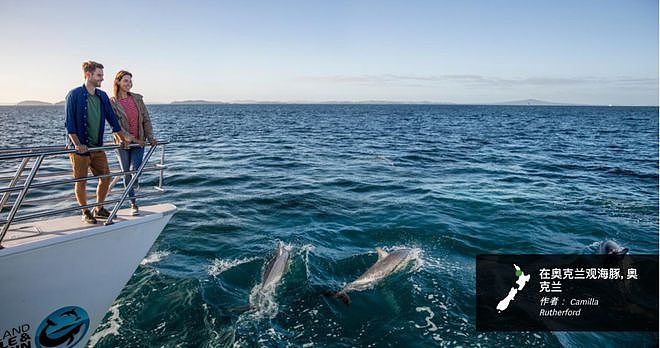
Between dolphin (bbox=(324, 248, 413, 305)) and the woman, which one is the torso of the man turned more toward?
the dolphin

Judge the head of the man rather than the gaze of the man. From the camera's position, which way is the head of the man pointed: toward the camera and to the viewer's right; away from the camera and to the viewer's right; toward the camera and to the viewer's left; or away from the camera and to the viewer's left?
toward the camera and to the viewer's right

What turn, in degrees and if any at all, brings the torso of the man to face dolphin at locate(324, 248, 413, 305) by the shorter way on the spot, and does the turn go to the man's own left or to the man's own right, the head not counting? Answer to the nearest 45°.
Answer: approximately 45° to the man's own left

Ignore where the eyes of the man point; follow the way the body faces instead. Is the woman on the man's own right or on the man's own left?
on the man's own left

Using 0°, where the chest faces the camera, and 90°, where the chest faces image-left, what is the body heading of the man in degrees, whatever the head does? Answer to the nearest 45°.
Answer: approximately 315°

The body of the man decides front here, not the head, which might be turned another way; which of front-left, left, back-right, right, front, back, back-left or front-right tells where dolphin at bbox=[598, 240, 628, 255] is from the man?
front-left

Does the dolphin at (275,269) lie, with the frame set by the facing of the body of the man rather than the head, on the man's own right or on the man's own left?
on the man's own left
